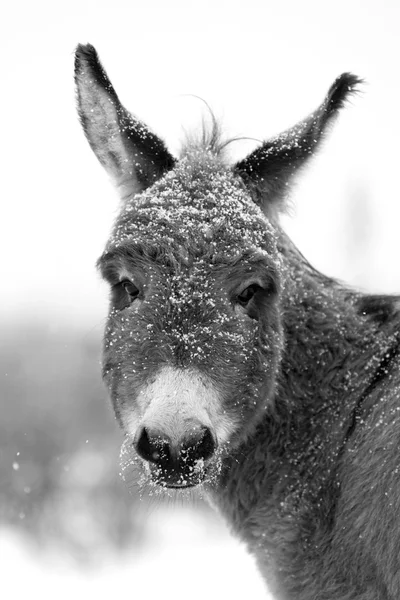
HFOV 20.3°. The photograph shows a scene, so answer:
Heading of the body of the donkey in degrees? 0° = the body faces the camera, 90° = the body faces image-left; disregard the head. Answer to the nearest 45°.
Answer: approximately 45°
